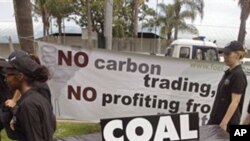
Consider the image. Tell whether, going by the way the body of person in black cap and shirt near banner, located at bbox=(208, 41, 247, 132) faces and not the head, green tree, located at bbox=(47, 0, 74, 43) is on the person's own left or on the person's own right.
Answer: on the person's own right

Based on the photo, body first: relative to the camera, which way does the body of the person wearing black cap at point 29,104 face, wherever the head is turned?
to the viewer's left

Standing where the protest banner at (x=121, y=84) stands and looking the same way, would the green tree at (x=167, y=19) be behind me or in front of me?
behind

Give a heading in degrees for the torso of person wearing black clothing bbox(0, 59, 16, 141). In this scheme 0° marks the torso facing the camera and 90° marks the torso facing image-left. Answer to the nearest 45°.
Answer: approximately 90°

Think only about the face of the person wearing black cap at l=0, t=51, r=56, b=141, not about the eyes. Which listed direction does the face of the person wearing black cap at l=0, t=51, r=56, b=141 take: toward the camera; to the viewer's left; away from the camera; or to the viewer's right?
to the viewer's left

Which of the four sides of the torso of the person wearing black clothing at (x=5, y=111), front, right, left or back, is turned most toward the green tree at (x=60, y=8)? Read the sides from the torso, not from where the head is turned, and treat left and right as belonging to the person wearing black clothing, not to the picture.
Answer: right

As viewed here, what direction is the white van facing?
to the viewer's left
